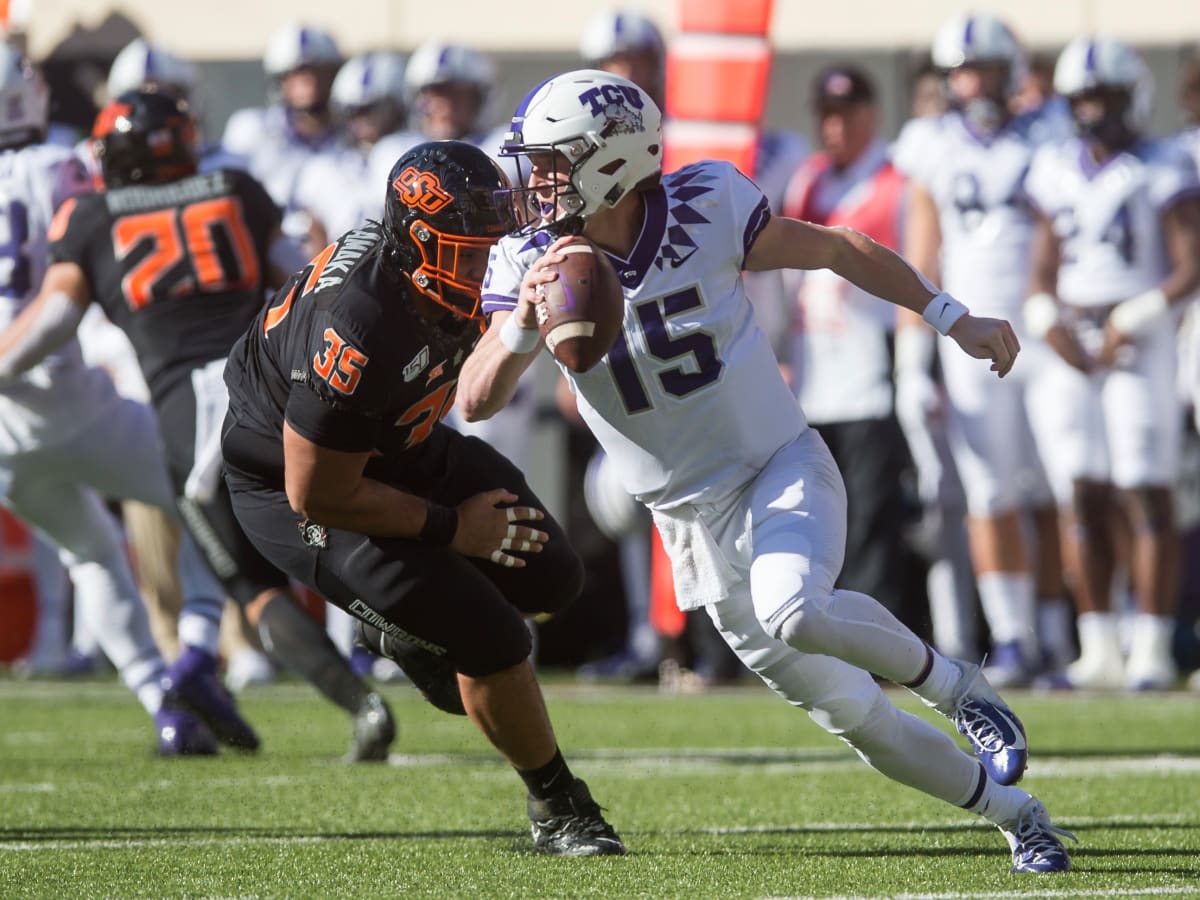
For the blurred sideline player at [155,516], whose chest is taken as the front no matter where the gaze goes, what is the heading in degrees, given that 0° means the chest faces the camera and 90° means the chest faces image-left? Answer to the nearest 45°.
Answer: approximately 0°

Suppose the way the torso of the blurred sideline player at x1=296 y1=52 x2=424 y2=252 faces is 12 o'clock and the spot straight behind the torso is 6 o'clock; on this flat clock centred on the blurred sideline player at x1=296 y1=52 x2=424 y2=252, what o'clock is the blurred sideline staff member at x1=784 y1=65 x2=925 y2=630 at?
the blurred sideline staff member at x1=784 y1=65 x2=925 y2=630 is roughly at 10 o'clock from the blurred sideline player at x1=296 y1=52 x2=424 y2=252.

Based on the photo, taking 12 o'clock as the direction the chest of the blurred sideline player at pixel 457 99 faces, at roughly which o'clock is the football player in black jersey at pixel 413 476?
The football player in black jersey is roughly at 12 o'clock from the blurred sideline player.

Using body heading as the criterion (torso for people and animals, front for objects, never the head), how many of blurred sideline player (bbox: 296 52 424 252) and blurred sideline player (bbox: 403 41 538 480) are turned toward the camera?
2

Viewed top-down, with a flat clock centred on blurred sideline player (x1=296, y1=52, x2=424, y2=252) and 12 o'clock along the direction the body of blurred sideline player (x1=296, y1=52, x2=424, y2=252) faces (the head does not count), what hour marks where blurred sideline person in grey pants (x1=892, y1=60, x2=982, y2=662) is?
blurred sideline person in grey pants (x1=892, y1=60, x2=982, y2=662) is roughly at 10 o'clock from blurred sideline player (x1=296, y1=52, x2=424, y2=252).
